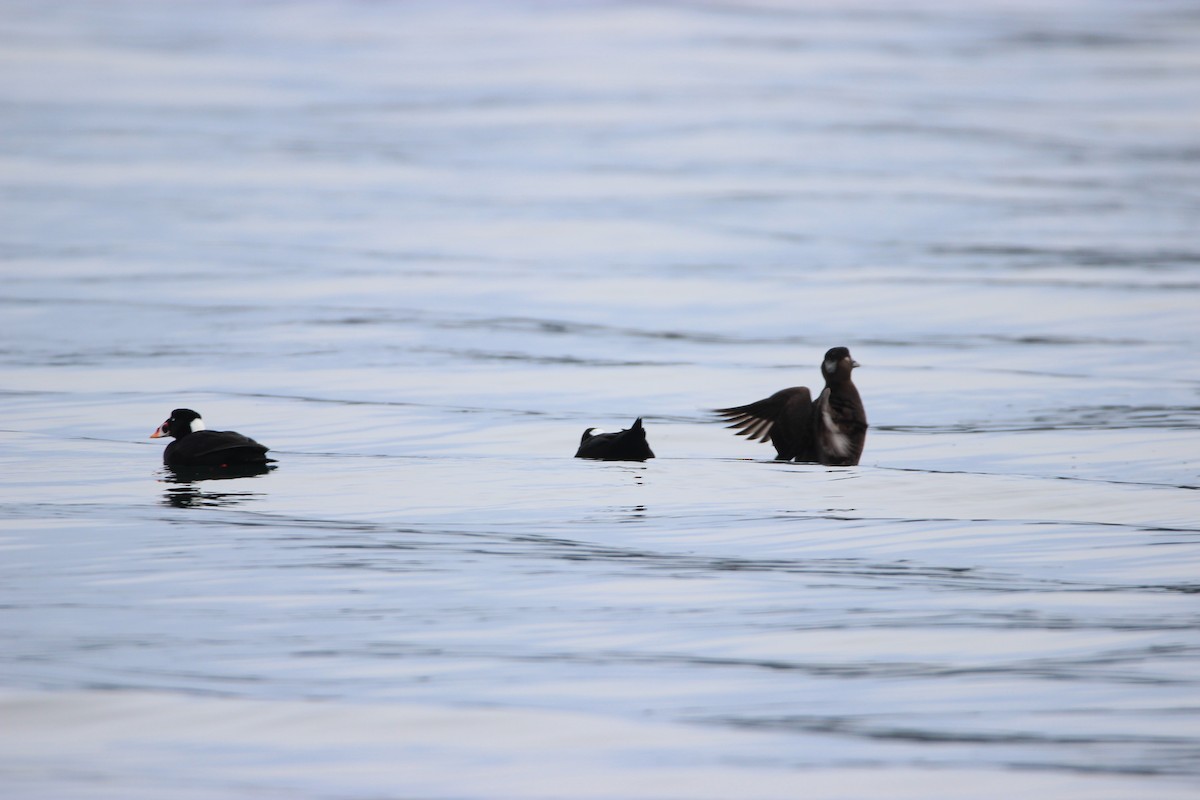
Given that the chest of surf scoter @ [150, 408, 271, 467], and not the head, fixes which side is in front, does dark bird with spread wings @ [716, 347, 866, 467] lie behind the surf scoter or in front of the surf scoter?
behind

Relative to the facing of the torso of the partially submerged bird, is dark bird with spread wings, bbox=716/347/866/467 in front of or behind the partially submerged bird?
behind

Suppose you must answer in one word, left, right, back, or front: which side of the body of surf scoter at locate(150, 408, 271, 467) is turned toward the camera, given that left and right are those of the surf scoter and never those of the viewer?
left

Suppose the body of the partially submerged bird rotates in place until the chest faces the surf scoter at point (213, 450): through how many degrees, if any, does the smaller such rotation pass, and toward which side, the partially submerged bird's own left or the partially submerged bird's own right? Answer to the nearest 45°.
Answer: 0° — it already faces it

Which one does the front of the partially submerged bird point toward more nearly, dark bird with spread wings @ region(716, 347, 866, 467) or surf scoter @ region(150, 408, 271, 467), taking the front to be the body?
the surf scoter

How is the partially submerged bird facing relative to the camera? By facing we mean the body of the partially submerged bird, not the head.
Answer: to the viewer's left

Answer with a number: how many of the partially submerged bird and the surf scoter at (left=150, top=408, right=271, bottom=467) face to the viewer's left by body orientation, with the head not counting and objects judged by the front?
2

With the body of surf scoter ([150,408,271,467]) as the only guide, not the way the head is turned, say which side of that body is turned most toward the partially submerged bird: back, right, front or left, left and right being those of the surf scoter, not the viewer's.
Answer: back
